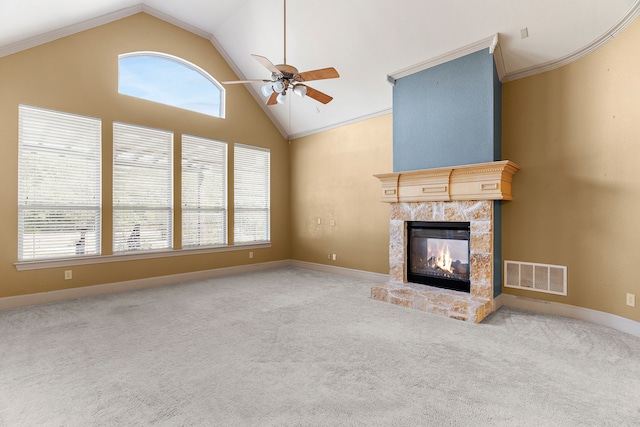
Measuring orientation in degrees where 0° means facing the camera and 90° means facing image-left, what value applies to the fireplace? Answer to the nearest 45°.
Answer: approximately 45°

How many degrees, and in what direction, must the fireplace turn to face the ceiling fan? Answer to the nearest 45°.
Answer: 0° — it already faces it

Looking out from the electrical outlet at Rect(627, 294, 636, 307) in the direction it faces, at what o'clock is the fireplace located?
The fireplace is roughly at 1 o'clock from the electrical outlet.

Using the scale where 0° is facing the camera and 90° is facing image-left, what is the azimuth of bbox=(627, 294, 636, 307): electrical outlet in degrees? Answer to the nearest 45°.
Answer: approximately 45°

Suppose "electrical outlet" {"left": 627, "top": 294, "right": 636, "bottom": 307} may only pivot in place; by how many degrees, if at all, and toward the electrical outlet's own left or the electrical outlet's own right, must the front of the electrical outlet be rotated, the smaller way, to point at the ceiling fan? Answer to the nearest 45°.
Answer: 0° — it already faces it

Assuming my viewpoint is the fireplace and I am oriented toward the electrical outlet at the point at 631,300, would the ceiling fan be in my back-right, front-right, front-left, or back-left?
back-right
